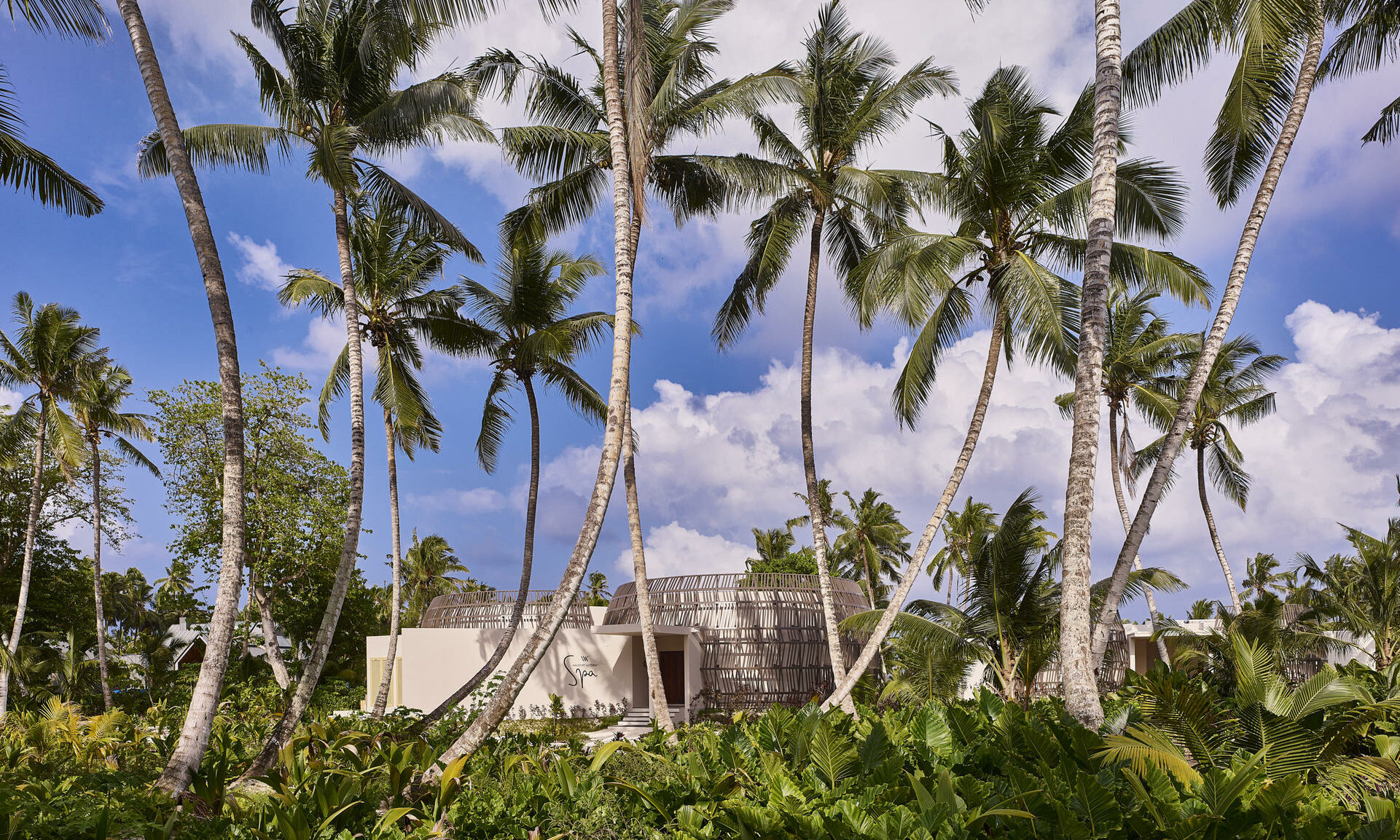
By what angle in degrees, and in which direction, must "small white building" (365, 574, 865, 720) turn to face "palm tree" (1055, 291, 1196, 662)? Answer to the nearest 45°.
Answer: approximately 90° to its left

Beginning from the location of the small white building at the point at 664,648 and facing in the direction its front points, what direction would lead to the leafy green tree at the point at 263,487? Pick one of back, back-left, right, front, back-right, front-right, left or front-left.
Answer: right

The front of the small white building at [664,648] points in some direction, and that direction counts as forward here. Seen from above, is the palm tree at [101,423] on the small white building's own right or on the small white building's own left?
on the small white building's own right

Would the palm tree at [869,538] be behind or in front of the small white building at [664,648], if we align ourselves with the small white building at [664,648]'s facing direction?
behind

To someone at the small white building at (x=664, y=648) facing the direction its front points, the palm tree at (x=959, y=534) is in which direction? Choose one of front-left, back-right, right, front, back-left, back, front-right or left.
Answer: back-left

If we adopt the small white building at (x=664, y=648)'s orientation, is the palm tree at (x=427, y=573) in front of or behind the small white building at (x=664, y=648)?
behind

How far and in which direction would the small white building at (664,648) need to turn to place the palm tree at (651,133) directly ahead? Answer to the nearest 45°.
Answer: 0° — it already faces it

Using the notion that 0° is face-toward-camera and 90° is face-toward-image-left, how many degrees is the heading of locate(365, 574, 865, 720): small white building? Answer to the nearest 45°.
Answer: approximately 0°

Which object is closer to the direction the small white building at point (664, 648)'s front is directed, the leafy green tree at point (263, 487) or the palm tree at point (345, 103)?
the palm tree

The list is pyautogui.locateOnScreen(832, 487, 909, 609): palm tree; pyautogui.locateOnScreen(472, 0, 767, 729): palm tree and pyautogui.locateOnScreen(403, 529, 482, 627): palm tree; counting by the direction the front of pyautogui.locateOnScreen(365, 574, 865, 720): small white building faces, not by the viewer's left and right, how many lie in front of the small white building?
1

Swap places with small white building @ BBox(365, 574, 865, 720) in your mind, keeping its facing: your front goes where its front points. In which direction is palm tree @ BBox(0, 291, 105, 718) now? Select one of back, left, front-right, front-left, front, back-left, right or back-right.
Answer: right
